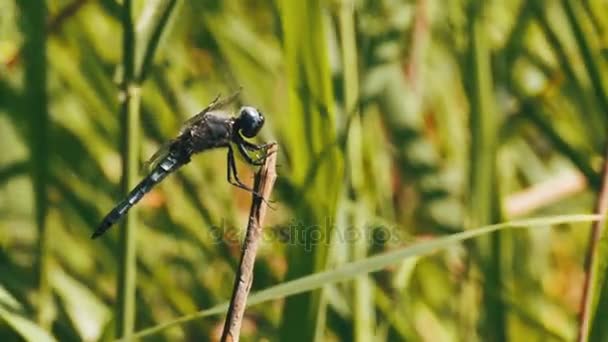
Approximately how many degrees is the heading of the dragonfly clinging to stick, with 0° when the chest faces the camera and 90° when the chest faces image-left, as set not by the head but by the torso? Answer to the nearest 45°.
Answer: approximately 270°

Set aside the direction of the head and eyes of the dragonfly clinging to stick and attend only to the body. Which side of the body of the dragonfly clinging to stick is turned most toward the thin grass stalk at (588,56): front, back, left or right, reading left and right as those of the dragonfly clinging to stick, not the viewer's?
front

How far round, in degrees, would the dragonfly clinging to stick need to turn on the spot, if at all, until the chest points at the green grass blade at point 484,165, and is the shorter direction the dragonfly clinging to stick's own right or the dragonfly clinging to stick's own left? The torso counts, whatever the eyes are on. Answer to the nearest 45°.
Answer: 0° — it already faces it
